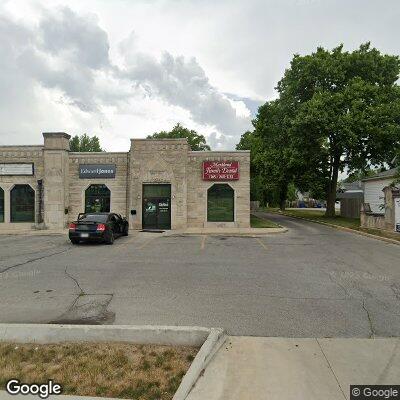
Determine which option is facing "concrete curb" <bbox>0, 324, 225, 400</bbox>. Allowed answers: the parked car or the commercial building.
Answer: the commercial building

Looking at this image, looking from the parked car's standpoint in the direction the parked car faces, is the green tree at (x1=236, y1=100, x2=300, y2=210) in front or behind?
in front

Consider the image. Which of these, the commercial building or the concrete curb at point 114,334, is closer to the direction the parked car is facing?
the commercial building

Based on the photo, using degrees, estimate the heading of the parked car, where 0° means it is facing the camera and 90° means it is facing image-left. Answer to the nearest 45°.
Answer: approximately 225°

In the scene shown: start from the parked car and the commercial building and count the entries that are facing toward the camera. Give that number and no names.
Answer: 1

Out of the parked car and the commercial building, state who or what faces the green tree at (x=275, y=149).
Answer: the parked car

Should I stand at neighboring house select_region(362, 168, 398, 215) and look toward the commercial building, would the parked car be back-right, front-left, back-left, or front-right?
front-left

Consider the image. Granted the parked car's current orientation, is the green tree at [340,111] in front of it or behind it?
in front

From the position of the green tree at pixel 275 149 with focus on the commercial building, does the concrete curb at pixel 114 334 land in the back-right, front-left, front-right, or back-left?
front-left

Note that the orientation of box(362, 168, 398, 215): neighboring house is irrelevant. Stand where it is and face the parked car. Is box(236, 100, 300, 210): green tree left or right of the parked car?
right

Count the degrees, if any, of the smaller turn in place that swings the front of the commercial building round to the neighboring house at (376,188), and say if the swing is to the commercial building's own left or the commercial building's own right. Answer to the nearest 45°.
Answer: approximately 90° to the commercial building's own left

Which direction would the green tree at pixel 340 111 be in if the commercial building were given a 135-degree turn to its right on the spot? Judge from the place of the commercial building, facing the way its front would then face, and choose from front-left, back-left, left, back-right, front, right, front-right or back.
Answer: back-right

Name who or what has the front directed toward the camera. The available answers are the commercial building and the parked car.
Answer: the commercial building

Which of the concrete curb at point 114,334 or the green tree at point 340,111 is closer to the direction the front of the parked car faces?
the green tree

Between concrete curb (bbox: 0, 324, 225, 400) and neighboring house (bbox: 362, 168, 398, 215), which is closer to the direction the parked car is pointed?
the neighboring house

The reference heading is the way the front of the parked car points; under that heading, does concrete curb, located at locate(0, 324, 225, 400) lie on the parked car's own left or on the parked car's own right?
on the parked car's own right

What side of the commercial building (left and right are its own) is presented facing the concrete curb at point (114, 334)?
front

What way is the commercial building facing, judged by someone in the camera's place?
facing the viewer
